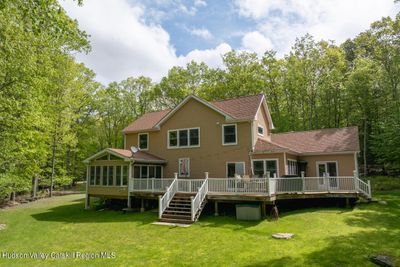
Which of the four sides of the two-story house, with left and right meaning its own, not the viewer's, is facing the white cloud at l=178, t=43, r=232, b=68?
front

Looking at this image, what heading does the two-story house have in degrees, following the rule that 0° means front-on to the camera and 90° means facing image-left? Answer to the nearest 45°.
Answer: approximately 180°
